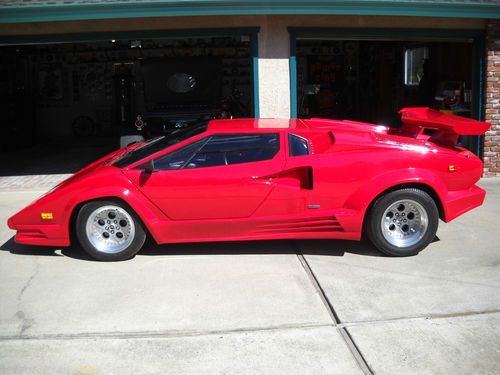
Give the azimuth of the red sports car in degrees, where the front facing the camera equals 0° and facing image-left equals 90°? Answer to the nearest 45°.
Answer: approximately 90°

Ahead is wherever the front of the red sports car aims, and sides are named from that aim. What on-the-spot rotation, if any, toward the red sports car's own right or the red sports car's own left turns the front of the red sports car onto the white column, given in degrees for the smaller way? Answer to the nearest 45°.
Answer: approximately 90° to the red sports car's own right
